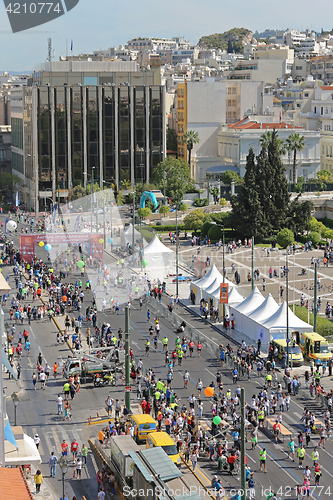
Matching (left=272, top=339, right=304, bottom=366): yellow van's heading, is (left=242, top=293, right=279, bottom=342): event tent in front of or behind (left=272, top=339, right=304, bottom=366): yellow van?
behind

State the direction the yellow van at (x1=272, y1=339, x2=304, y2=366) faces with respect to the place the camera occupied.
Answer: facing the viewer and to the right of the viewer

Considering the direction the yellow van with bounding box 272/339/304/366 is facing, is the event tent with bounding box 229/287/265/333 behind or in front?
behind

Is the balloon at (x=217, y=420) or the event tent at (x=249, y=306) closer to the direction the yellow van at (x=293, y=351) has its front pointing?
the balloon

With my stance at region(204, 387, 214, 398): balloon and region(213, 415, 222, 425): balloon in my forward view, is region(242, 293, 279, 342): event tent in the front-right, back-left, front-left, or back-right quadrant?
back-left

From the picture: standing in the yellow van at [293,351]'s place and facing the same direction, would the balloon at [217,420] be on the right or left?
on its right
